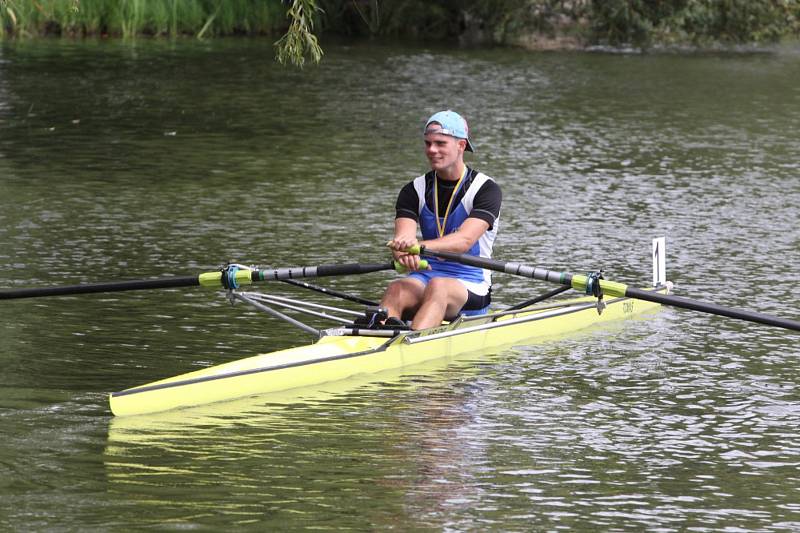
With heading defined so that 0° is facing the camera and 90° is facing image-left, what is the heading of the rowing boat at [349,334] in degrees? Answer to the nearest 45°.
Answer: approximately 225°

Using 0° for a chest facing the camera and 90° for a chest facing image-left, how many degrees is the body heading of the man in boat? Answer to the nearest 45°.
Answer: approximately 45°
